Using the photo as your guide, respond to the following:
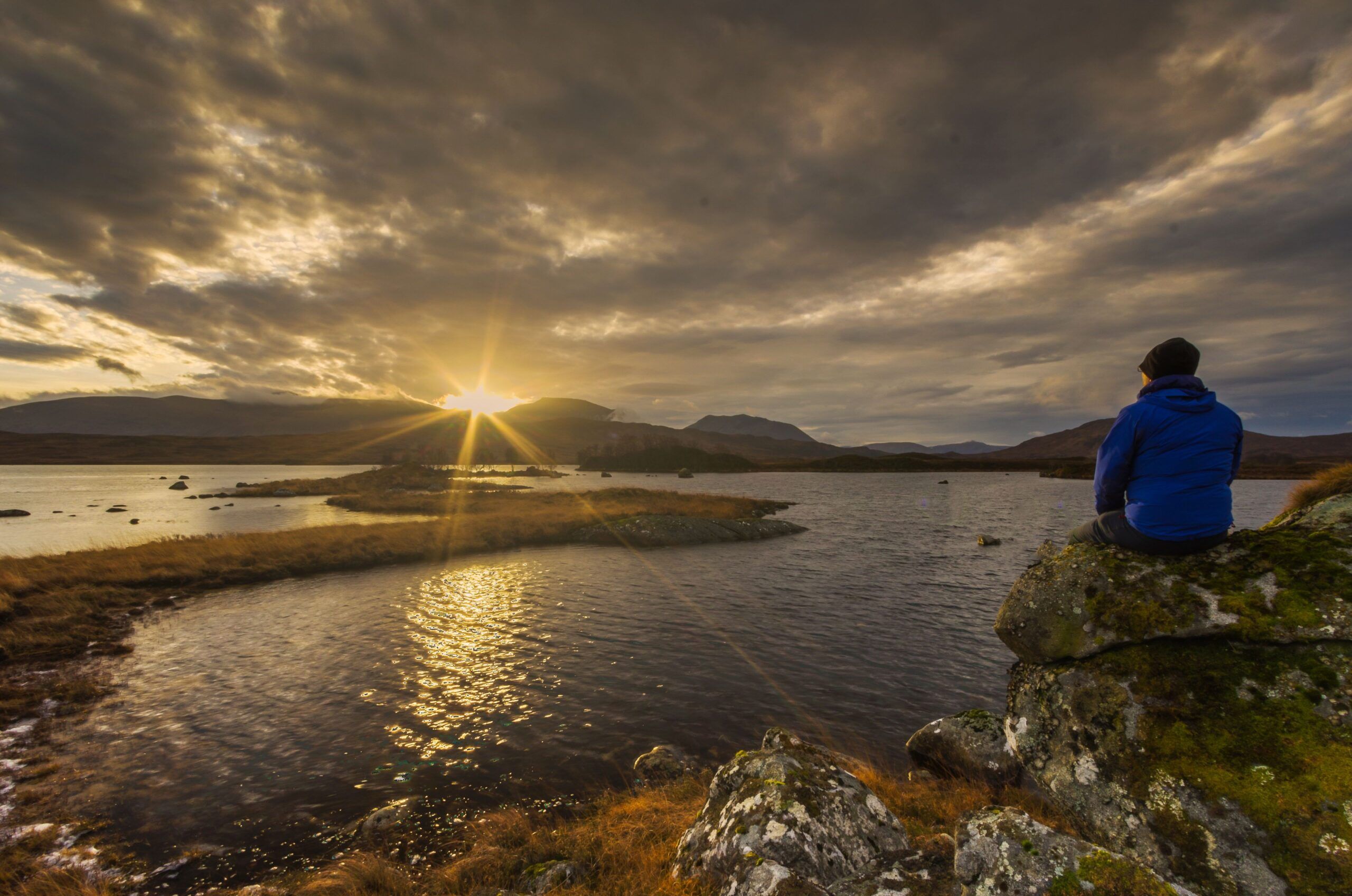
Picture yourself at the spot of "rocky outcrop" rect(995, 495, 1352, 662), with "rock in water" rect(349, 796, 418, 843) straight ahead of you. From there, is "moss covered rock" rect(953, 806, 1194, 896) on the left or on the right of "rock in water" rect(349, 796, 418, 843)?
left

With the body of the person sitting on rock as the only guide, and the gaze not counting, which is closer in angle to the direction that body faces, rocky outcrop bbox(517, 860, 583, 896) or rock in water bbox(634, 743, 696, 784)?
the rock in water

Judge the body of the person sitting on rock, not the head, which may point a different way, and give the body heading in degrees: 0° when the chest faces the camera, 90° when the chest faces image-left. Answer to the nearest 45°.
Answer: approximately 135°

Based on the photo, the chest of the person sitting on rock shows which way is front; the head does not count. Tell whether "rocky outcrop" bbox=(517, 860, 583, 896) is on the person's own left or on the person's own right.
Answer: on the person's own left

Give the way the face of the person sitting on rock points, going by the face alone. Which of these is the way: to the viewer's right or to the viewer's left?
to the viewer's left

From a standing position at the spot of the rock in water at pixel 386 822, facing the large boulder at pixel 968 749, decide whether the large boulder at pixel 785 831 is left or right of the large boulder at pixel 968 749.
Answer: right
